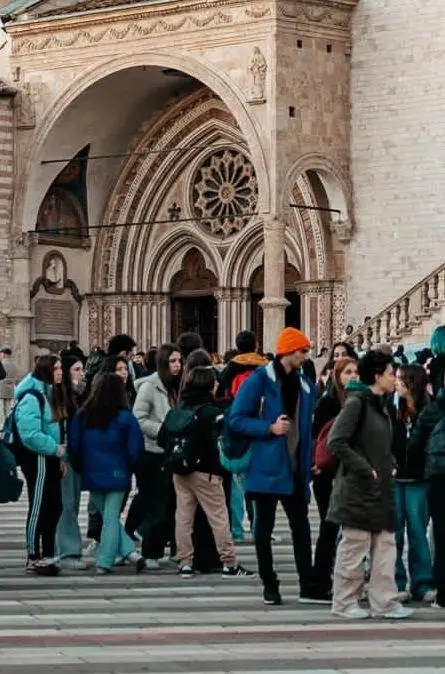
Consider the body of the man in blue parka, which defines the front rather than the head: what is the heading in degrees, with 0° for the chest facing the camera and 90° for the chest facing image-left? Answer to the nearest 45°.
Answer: approximately 315°

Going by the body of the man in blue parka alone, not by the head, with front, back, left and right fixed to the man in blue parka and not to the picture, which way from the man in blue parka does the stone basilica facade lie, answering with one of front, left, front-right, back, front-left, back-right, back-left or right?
back-left

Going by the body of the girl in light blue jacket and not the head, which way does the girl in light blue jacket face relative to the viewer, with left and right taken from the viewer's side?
facing to the right of the viewer

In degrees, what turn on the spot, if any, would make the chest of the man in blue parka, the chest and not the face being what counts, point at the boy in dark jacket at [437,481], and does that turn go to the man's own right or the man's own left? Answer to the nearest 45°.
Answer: approximately 45° to the man's own left

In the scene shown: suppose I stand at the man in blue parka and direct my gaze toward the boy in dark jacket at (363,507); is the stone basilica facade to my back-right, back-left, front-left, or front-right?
back-left
